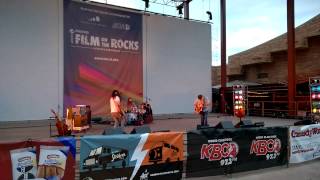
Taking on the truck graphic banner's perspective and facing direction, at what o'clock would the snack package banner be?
The snack package banner is roughly at 2 o'clock from the truck graphic banner.

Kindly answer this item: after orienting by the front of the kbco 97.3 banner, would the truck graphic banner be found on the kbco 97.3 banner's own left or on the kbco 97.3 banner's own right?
on the kbco 97.3 banner's own right

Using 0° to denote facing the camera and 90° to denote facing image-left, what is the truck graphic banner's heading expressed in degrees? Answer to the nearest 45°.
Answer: approximately 0°

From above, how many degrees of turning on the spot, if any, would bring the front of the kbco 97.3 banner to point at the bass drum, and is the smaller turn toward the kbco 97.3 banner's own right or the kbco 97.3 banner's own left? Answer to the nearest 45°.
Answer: approximately 180°

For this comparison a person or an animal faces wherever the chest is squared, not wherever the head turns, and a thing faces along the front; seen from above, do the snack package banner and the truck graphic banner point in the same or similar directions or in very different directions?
same or similar directions

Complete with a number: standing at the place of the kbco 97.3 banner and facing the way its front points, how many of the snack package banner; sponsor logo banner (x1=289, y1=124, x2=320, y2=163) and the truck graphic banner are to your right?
2

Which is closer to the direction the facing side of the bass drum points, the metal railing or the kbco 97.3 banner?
the kbco 97.3 banner

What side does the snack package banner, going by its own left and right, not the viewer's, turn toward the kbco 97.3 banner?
left

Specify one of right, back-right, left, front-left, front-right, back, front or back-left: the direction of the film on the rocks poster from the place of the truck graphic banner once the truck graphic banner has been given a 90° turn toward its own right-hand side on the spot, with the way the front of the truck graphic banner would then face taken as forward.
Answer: right

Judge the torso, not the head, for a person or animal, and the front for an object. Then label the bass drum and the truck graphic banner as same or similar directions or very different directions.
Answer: same or similar directions

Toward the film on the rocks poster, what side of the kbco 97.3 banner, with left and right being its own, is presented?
back

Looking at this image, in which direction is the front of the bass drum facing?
toward the camera

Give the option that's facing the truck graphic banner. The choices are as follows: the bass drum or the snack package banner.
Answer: the bass drum

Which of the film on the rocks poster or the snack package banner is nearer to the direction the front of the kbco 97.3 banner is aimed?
the snack package banner

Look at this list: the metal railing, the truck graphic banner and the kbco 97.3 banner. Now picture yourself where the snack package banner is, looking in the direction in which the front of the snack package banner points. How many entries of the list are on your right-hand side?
0

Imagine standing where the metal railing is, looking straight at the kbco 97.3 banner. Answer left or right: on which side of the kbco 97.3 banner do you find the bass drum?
right

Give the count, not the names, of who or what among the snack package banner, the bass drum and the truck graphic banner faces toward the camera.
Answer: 3

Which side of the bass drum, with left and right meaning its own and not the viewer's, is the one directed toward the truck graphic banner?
front

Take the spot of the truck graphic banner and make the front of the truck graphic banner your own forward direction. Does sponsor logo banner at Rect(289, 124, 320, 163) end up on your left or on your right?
on your left
